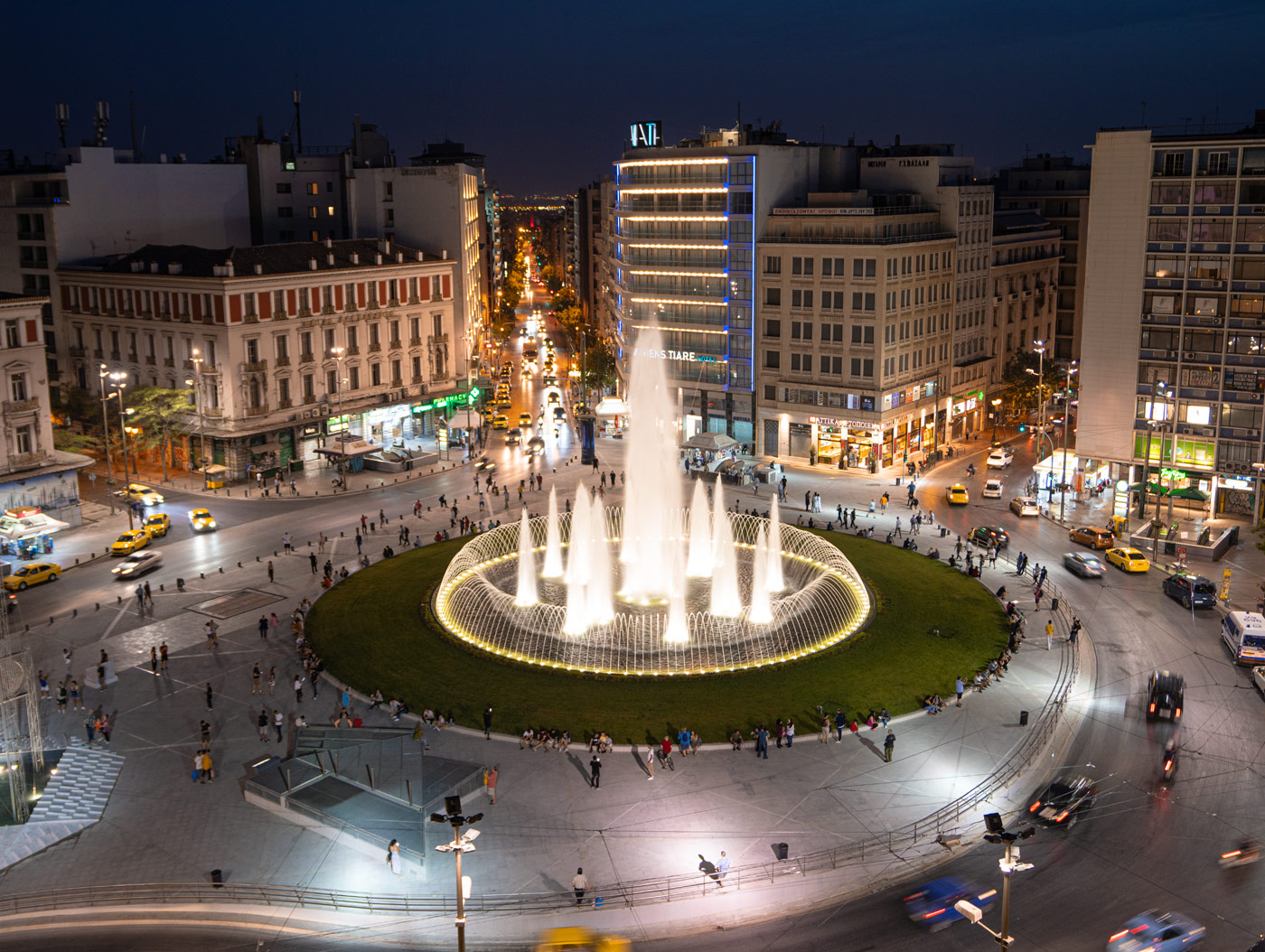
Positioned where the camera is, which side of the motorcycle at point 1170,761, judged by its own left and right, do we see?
back

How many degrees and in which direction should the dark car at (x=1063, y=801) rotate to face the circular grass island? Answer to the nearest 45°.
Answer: approximately 135° to its left

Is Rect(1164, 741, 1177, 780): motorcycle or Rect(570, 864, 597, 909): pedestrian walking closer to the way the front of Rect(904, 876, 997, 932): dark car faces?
the motorcycle

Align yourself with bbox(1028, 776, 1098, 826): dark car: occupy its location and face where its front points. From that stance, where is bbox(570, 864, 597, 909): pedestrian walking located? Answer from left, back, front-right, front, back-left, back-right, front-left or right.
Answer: back

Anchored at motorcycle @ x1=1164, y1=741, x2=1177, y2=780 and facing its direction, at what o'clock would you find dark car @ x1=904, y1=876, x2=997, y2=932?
The dark car is roughly at 7 o'clock from the motorcycle.

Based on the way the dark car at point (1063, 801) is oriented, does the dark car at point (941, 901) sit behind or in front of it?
behind

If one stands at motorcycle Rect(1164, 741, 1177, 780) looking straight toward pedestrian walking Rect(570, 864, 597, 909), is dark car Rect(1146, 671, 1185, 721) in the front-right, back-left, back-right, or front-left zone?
back-right

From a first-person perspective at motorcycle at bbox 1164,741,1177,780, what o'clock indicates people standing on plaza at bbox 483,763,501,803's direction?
The people standing on plaza is roughly at 8 o'clock from the motorcycle.

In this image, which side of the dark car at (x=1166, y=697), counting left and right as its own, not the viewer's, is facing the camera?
back

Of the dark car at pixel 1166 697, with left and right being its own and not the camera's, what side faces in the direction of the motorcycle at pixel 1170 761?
back

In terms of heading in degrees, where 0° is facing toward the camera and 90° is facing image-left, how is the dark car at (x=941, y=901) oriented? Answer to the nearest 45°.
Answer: approximately 225°

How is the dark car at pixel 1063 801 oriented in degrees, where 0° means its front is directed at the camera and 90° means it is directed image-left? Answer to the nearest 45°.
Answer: approximately 225°

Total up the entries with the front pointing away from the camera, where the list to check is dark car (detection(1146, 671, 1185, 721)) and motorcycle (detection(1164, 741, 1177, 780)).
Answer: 2
